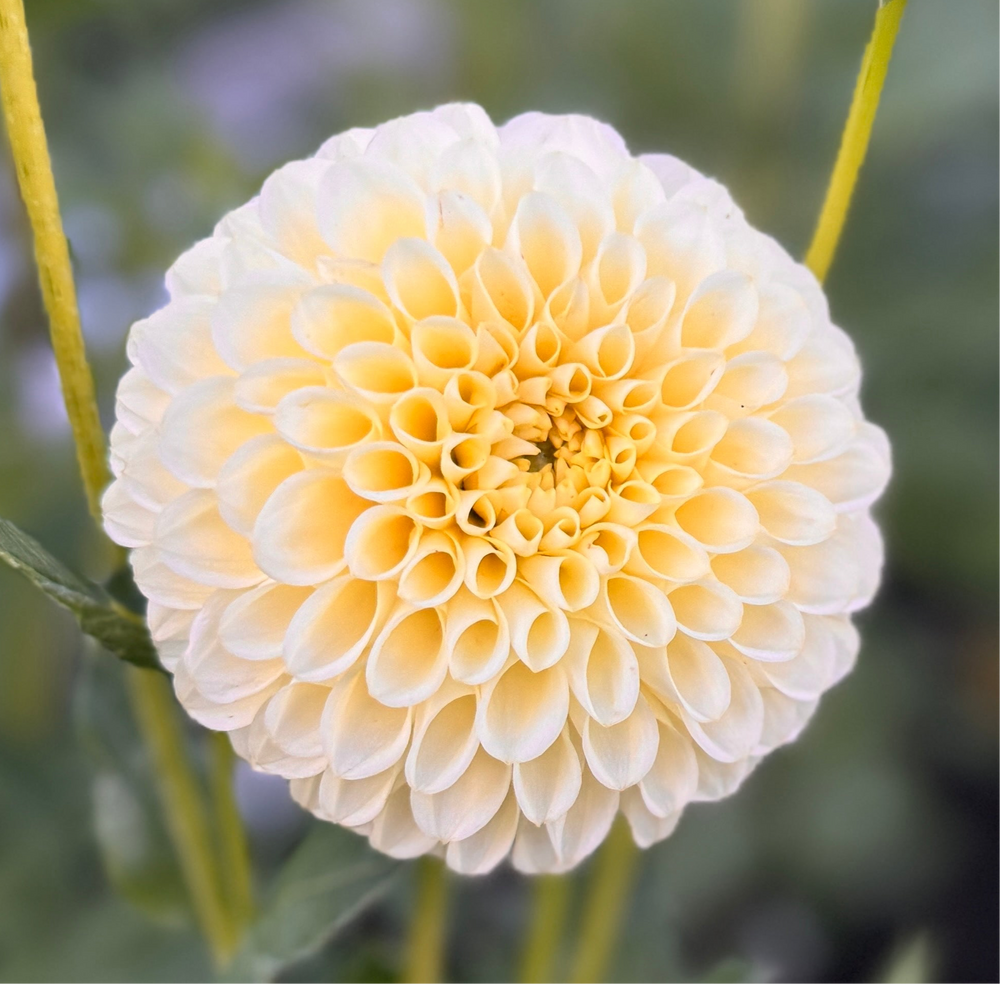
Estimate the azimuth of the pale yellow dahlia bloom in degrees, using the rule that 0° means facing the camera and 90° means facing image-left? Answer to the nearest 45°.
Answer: approximately 0°
